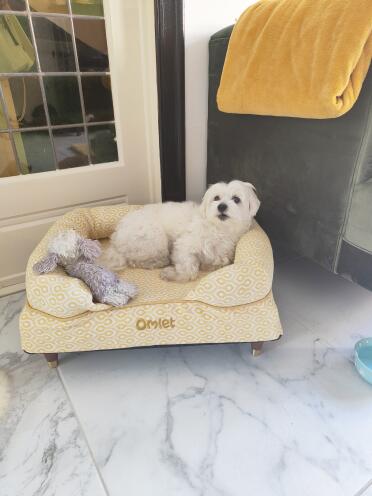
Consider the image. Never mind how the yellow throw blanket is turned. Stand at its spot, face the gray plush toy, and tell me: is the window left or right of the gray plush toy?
right

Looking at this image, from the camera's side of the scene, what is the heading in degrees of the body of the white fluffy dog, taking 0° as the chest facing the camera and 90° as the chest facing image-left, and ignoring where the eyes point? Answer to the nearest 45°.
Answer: approximately 315°

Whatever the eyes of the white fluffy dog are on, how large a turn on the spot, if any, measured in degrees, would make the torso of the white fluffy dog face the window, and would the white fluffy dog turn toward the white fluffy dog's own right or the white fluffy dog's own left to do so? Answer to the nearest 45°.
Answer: approximately 180°
